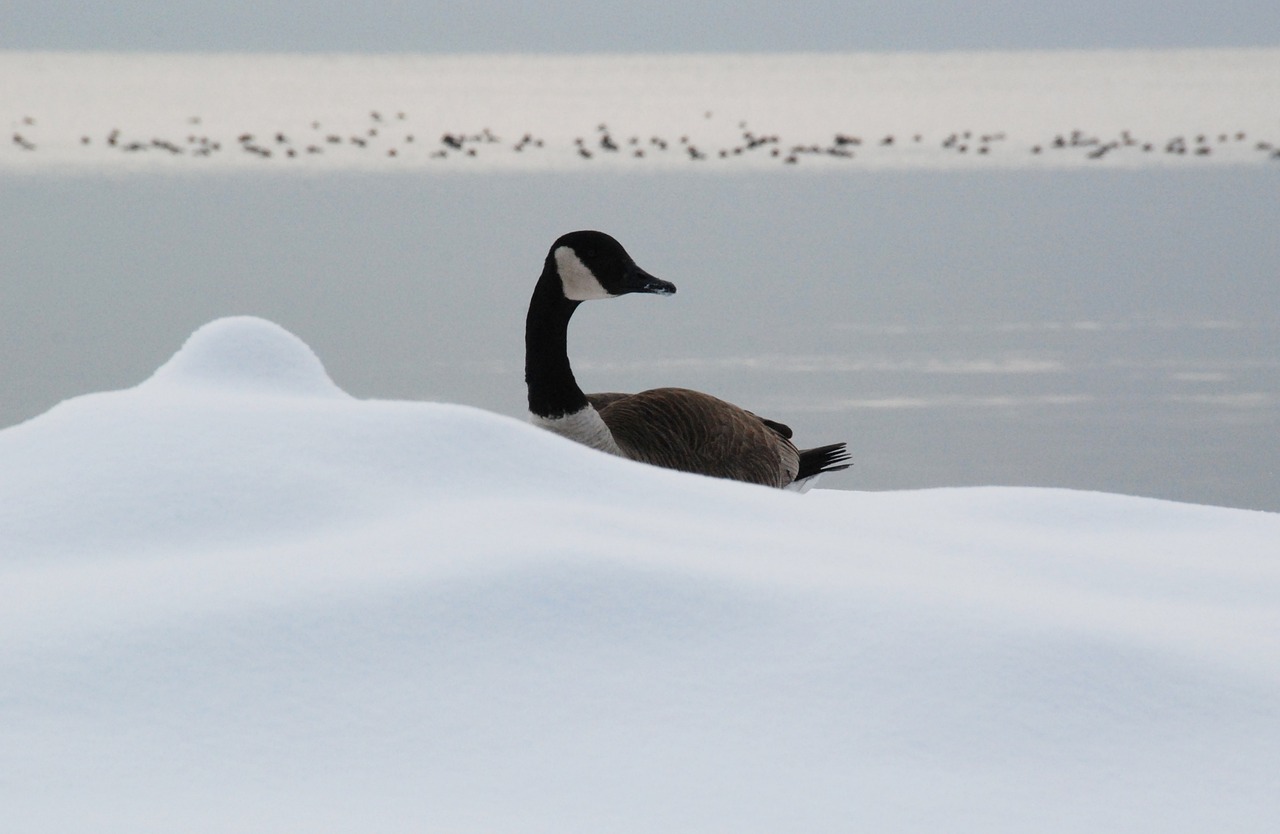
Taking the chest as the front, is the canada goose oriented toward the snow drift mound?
yes

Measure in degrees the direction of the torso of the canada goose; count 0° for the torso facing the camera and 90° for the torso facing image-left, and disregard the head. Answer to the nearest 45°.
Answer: approximately 90°
